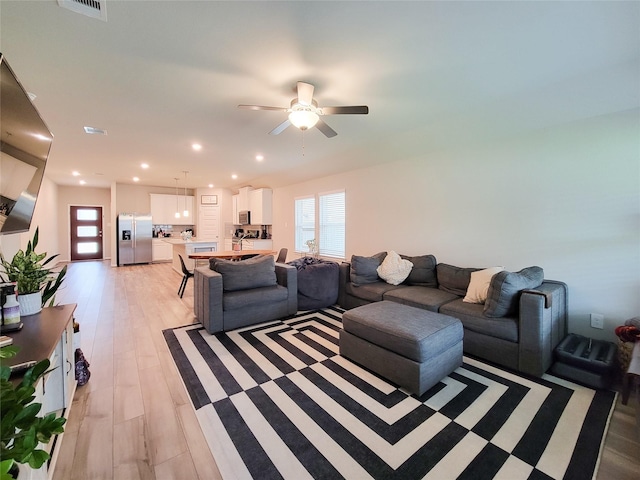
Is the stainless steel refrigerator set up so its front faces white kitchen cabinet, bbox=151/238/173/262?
no

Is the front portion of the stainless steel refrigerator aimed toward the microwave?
no

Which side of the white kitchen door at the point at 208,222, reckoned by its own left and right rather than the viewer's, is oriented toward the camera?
front

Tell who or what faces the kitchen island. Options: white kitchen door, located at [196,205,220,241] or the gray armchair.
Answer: the white kitchen door

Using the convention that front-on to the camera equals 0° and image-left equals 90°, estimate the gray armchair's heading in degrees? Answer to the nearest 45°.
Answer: approximately 315°

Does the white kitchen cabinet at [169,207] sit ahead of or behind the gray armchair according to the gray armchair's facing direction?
behind

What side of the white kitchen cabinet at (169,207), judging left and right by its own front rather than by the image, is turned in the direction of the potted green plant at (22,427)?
front

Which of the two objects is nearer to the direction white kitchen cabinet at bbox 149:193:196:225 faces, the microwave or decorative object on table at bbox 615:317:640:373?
the decorative object on table

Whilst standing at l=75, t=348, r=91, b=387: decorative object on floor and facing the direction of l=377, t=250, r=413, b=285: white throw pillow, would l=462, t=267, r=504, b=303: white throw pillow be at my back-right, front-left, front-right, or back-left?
front-right

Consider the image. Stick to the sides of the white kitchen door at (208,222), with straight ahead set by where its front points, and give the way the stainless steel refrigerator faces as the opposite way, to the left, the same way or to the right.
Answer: the same way

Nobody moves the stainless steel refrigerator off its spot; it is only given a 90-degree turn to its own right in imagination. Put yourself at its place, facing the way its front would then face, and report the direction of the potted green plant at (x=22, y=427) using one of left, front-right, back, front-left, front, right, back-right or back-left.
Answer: left

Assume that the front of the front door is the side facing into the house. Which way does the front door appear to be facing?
toward the camera

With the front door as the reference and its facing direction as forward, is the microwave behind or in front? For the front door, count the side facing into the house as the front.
in front

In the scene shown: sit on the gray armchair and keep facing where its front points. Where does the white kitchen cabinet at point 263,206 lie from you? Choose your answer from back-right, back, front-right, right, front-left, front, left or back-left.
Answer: back-left

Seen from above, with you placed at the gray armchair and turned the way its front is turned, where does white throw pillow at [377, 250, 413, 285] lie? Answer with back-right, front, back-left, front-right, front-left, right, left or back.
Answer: front-left

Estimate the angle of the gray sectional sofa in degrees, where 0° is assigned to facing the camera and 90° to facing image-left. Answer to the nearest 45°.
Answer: approximately 45°
